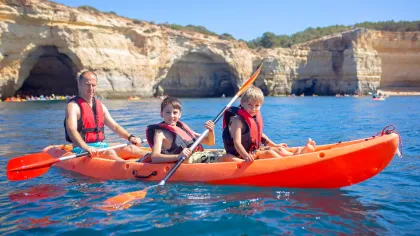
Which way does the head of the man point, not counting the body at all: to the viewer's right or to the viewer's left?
to the viewer's right

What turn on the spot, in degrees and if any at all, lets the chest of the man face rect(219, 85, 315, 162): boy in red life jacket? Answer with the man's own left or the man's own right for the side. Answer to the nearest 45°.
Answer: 0° — they already face them

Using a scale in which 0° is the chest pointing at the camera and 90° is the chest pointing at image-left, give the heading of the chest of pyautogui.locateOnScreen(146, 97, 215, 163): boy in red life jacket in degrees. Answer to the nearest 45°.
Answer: approximately 315°

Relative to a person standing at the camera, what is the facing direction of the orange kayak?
facing to the right of the viewer

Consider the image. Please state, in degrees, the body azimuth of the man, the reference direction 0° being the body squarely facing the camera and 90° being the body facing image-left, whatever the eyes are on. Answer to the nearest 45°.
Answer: approximately 315°
